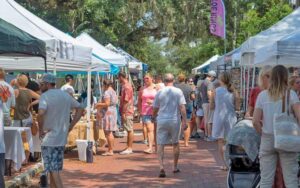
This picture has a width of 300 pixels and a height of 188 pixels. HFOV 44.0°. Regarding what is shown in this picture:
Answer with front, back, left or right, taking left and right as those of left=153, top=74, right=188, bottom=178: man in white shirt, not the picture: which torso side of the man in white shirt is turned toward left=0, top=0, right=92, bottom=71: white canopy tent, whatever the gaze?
left

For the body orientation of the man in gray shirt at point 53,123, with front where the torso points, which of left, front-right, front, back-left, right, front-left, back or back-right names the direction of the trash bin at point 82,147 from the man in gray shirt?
front-right

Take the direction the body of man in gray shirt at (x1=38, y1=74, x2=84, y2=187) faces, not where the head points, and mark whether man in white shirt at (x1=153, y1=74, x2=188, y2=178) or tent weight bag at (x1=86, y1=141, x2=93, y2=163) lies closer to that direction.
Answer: the tent weight bag

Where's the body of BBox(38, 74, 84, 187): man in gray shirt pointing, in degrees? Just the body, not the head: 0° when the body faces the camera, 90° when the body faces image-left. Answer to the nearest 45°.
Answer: approximately 135°

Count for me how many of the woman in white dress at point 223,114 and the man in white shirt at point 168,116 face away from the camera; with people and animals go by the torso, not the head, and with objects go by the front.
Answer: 2

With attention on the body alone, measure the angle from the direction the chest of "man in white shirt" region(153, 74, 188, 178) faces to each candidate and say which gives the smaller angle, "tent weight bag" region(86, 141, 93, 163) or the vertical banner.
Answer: the vertical banner

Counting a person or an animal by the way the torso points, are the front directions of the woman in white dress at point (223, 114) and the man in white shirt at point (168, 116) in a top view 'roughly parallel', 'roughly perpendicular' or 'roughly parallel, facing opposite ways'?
roughly parallel

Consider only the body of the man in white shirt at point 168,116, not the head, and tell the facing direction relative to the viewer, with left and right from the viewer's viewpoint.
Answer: facing away from the viewer

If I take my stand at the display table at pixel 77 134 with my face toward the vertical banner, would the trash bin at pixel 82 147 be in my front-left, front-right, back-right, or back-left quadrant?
back-right

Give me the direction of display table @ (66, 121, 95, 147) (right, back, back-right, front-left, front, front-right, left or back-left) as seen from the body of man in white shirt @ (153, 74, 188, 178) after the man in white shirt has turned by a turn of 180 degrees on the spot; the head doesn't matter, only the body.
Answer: back-right

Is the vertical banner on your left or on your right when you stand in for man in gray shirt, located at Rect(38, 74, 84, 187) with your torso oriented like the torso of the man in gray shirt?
on your right

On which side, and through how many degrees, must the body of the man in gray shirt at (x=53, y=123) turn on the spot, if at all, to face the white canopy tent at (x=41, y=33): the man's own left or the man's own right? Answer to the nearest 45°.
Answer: approximately 45° to the man's own right
